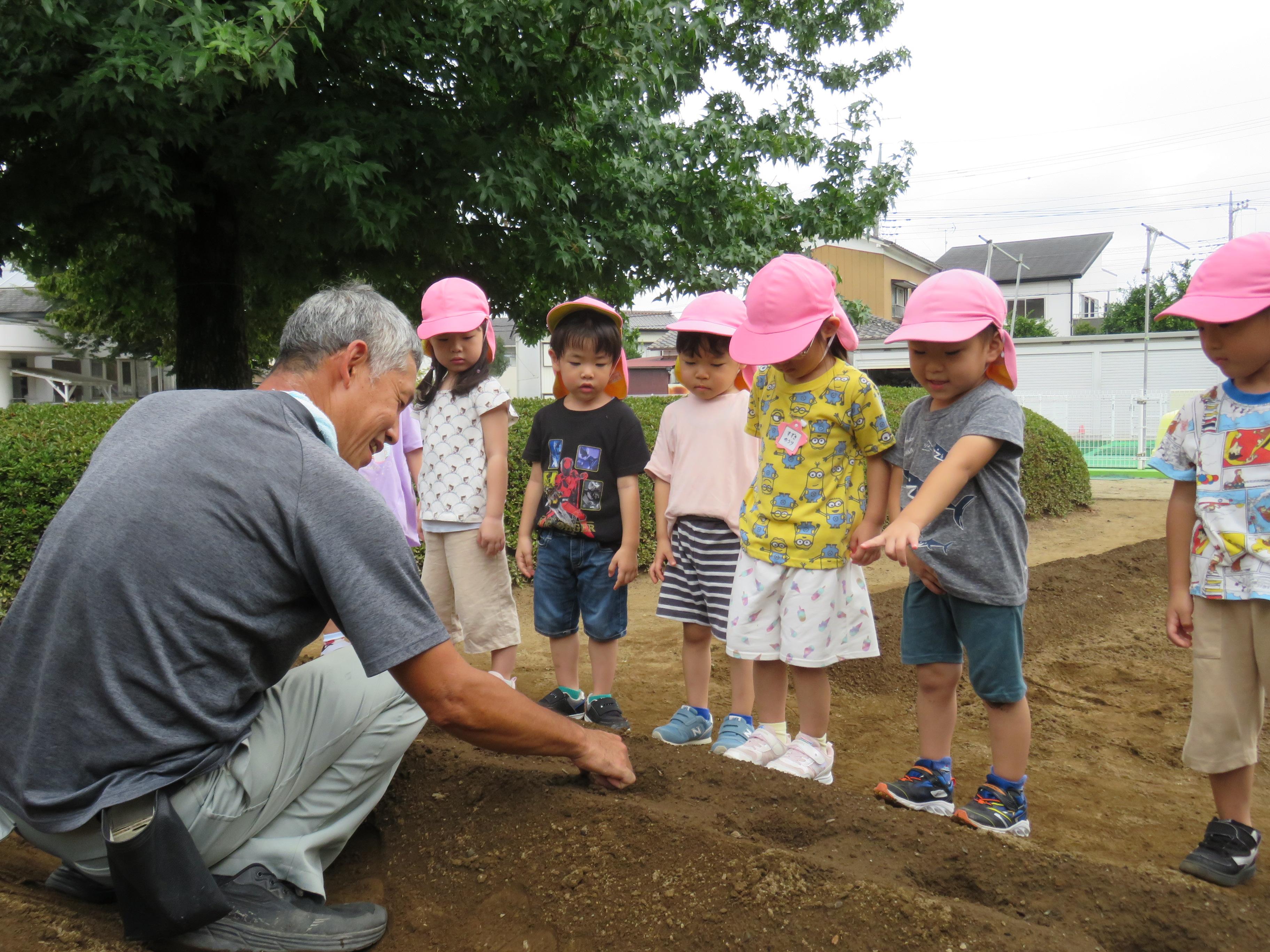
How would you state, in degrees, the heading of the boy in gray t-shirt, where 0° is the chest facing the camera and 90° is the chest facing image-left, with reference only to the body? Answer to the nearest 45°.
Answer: approximately 45°

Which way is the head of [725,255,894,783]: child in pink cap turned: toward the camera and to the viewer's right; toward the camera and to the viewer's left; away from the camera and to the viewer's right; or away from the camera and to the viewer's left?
toward the camera and to the viewer's left

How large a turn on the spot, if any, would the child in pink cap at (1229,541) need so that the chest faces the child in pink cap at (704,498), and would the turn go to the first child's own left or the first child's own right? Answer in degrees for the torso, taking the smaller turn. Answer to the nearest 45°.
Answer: approximately 45° to the first child's own right

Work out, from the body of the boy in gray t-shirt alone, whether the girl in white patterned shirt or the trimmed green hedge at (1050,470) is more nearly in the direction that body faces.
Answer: the girl in white patterned shirt

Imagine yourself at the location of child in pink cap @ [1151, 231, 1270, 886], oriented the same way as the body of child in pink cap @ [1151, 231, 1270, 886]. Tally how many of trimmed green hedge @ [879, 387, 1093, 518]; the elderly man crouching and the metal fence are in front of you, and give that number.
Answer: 1

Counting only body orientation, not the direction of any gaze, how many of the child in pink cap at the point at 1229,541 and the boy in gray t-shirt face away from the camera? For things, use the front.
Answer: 0

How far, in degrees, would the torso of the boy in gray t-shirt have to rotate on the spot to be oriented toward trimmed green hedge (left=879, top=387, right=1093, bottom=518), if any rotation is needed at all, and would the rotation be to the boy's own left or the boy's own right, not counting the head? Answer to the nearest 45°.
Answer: approximately 135° to the boy's own right

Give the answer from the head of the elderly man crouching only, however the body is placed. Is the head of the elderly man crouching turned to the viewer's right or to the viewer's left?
to the viewer's right

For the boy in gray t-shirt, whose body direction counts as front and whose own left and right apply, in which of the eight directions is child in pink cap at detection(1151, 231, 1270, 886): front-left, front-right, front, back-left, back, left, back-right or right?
back-left

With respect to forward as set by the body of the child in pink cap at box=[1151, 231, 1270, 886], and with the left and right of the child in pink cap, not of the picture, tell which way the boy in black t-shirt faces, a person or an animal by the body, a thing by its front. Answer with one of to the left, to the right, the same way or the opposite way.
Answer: to the left

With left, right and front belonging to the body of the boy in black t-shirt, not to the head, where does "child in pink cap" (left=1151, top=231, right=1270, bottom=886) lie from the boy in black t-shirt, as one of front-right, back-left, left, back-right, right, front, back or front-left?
front-left

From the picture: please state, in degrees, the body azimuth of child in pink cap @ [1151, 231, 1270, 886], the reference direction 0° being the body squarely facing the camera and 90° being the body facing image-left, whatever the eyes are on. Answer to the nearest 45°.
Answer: approximately 45°
